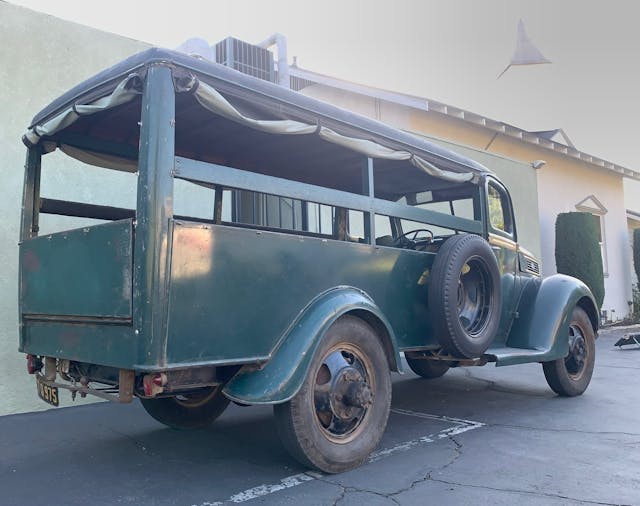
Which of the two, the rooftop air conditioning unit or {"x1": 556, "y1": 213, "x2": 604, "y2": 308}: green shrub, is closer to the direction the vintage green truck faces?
the green shrub

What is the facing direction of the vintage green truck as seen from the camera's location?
facing away from the viewer and to the right of the viewer

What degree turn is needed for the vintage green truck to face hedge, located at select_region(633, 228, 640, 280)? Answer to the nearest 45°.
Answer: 0° — it already faces it

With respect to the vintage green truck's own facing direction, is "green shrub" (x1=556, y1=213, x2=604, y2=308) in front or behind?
in front

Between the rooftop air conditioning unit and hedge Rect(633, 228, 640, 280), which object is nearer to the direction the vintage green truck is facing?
the hedge

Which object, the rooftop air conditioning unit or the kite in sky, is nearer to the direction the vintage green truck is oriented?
the kite in sky

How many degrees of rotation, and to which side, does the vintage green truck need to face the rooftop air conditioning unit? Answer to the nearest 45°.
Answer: approximately 45° to its left

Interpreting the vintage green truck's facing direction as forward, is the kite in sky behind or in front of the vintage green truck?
in front
